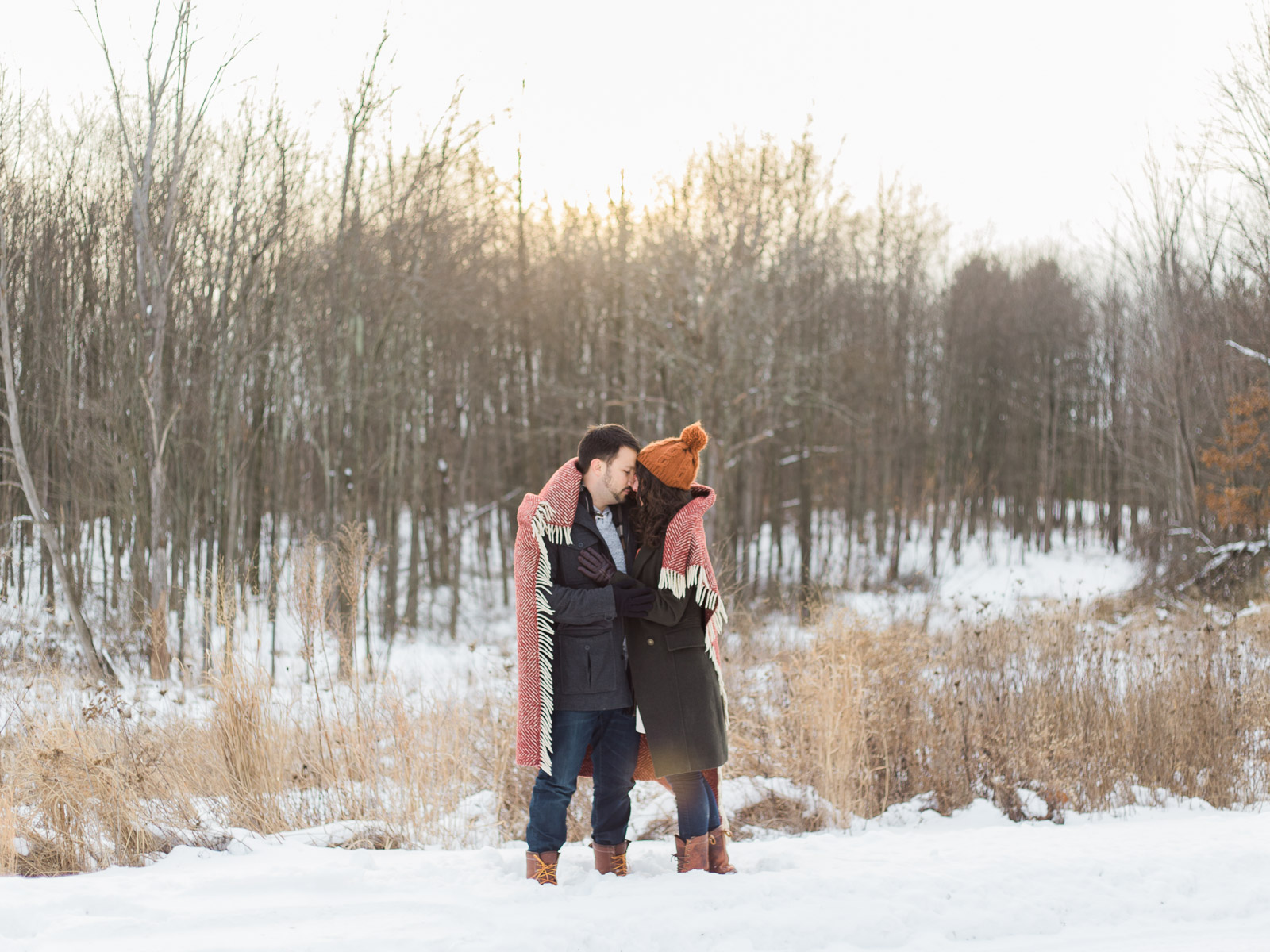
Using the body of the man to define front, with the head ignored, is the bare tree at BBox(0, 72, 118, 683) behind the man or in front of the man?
behind

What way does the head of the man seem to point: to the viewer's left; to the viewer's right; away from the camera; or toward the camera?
to the viewer's right

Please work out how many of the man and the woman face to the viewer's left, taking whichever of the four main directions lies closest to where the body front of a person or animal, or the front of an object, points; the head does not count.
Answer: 1

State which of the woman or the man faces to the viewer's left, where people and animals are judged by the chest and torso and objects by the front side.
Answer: the woman

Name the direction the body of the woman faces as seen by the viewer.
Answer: to the viewer's left
